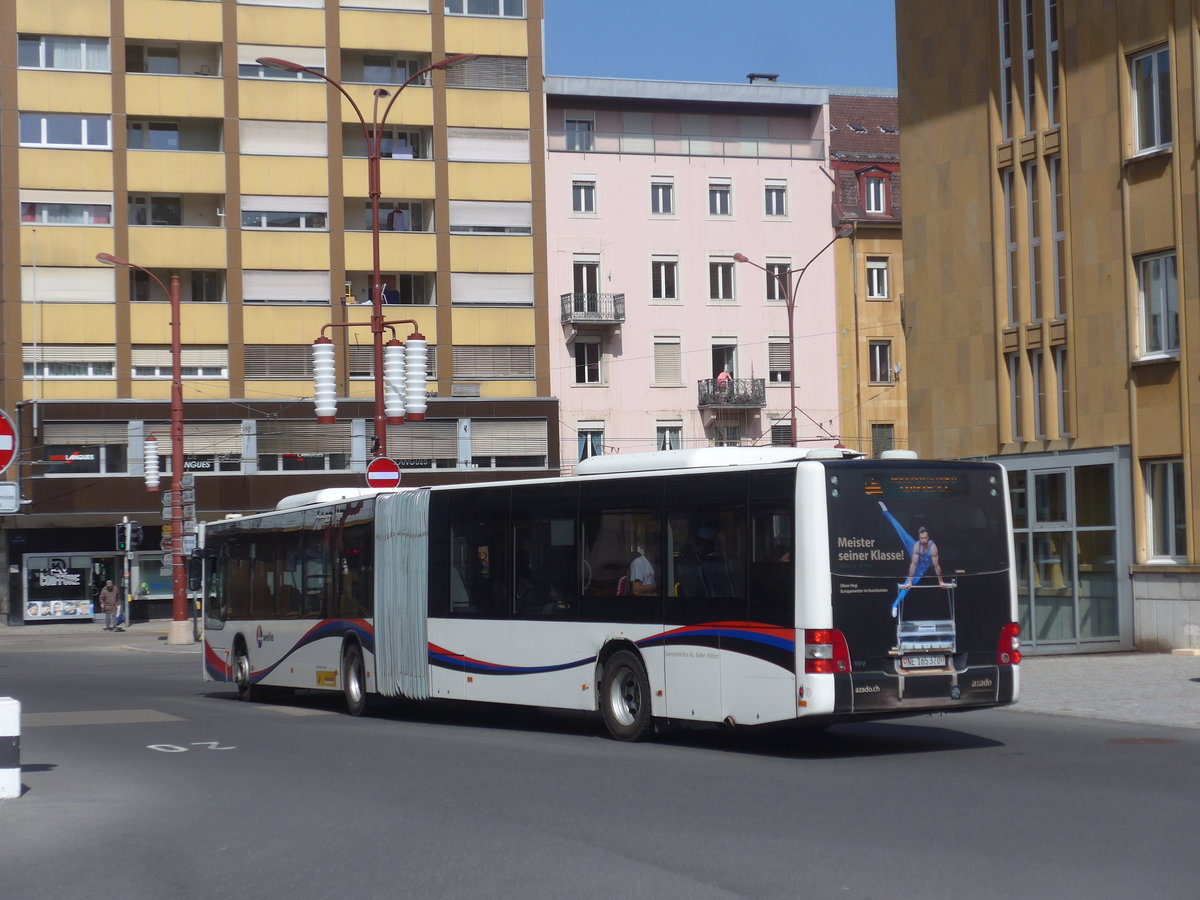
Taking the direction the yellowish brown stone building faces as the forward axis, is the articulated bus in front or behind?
in front

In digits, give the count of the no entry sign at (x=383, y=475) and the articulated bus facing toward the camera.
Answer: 1

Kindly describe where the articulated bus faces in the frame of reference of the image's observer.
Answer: facing away from the viewer and to the left of the viewer

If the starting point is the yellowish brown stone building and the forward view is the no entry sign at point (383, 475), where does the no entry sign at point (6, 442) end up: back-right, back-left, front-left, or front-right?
front-left

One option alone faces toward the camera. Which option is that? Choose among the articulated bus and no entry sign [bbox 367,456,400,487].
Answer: the no entry sign

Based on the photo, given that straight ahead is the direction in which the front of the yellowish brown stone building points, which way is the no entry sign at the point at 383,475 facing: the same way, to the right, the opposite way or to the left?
to the left

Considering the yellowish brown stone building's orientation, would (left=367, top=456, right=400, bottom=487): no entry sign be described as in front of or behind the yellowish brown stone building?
in front

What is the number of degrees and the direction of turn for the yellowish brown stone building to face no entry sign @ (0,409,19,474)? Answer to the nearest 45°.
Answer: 0° — it already faces it

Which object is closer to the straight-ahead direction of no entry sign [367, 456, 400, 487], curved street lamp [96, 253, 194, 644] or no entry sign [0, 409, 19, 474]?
the no entry sign

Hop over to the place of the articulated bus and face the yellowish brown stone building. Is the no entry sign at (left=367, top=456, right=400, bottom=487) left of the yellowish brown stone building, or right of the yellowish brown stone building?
left

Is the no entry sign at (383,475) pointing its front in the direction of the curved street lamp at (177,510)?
no

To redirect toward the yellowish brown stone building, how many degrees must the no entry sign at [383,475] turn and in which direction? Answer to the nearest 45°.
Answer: approximately 90° to its left

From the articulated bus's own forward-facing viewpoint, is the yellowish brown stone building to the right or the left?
on its right

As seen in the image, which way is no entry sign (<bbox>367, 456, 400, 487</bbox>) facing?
toward the camera

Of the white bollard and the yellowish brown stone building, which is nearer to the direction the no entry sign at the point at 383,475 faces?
the white bollard

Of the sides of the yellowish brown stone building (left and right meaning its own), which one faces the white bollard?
front

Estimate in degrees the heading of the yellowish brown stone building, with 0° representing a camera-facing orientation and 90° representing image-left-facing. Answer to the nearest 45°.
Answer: approximately 45°

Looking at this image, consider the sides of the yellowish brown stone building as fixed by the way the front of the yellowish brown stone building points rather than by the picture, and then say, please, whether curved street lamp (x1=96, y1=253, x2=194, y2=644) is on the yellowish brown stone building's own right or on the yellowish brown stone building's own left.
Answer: on the yellowish brown stone building's own right
